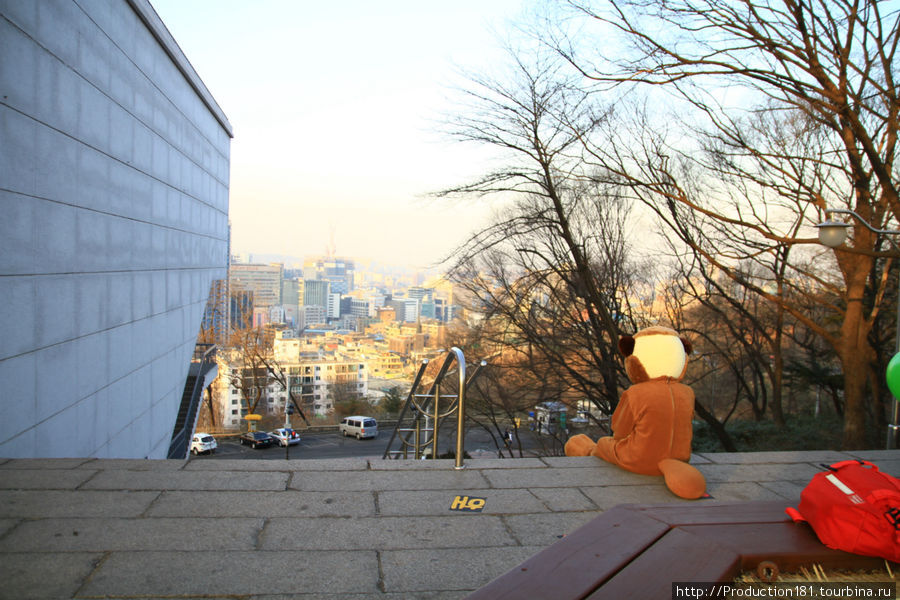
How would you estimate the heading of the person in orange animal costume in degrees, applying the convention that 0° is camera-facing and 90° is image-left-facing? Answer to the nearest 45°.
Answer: approximately 135°

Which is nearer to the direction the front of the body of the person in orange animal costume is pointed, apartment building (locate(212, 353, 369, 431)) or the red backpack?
the apartment building

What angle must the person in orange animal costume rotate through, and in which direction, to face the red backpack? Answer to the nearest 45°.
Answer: approximately 180°

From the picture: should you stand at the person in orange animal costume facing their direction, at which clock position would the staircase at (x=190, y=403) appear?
The staircase is roughly at 12 o'clock from the person in orange animal costume.

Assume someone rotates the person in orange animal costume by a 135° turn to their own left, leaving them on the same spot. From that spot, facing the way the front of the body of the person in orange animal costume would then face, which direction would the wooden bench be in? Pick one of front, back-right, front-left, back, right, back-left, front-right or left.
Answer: front
